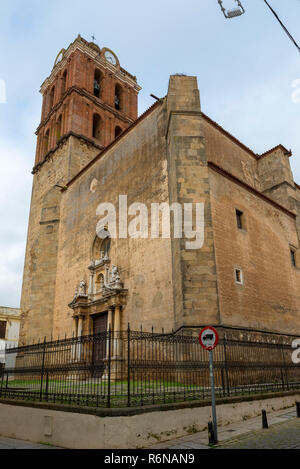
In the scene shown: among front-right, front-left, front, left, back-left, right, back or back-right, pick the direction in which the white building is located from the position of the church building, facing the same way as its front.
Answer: right

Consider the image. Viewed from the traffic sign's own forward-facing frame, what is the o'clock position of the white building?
The white building is roughly at 5 o'clock from the traffic sign.

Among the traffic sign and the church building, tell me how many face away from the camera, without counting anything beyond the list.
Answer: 0

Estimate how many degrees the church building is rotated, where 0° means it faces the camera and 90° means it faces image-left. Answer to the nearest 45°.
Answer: approximately 45°

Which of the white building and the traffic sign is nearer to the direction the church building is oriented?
the traffic sign

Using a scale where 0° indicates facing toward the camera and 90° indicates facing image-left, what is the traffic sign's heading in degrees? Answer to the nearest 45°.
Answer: approximately 0°

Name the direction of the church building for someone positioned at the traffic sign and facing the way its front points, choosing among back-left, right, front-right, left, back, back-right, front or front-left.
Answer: back
